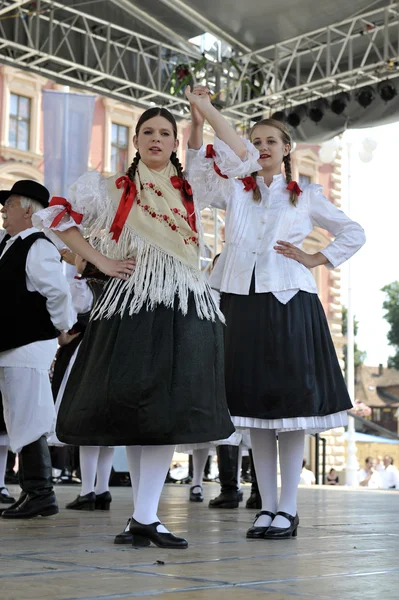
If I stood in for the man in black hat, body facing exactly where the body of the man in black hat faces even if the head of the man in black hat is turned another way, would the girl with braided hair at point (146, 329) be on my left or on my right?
on my left
